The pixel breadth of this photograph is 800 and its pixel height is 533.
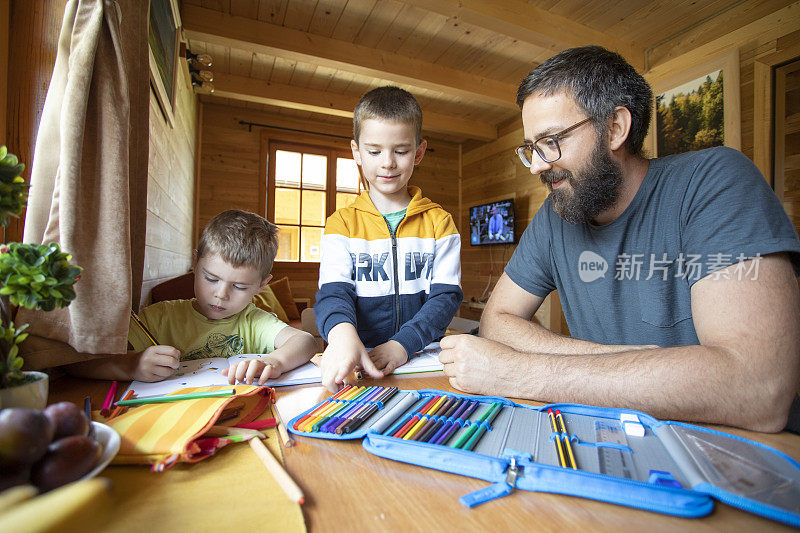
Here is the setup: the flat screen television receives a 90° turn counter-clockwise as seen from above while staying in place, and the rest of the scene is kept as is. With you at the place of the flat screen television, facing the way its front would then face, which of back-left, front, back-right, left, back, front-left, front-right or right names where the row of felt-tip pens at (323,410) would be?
front-right

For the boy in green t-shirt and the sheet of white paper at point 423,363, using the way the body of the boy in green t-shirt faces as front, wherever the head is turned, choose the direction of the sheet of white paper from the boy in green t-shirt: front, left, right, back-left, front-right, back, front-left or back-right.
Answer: front-left

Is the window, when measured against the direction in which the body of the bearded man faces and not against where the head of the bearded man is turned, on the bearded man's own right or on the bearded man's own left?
on the bearded man's own right

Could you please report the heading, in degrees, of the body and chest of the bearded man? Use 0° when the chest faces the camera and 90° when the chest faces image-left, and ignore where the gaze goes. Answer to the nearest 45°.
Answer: approximately 45°

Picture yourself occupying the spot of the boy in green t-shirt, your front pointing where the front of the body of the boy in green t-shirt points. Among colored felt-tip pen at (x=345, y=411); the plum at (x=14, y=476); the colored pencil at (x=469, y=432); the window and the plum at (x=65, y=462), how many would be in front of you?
4

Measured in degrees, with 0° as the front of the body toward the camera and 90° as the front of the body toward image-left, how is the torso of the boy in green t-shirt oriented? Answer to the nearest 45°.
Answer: approximately 0°

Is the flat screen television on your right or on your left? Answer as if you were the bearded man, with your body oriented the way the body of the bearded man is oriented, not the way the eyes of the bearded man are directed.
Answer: on your right

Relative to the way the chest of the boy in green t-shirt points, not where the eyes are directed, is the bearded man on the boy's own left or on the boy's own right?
on the boy's own left

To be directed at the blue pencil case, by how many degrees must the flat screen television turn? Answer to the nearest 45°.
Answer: approximately 45° to its left

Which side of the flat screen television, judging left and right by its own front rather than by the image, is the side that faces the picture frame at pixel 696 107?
left

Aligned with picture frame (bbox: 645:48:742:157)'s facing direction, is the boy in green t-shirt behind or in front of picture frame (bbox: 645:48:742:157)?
in front

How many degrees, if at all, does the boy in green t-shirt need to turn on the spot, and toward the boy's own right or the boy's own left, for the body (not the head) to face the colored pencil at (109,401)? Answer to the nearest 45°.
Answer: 0° — they already face it
